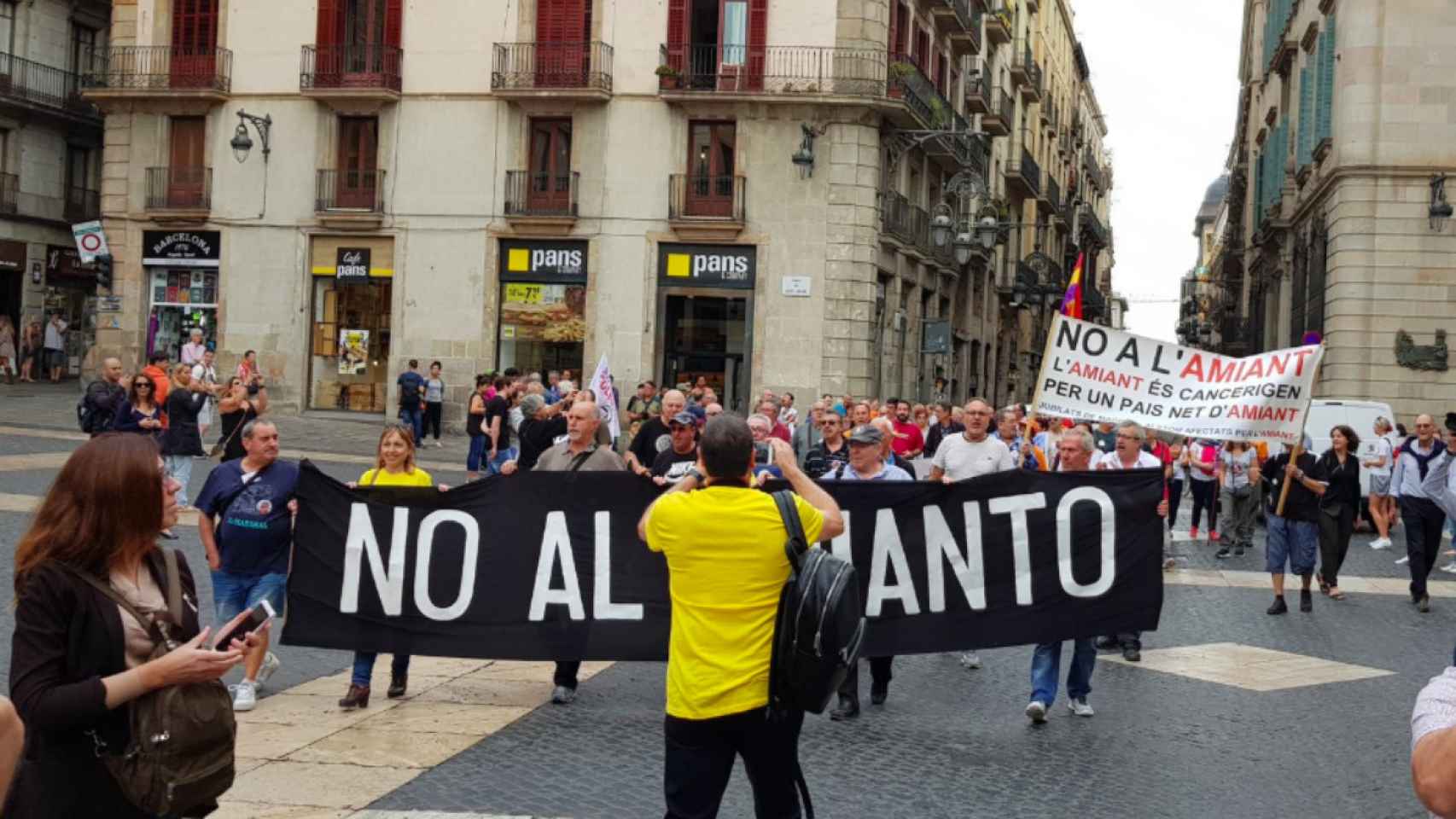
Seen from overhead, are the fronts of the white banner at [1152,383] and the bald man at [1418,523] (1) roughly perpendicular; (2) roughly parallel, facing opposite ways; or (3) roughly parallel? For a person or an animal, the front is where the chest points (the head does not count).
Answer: roughly parallel

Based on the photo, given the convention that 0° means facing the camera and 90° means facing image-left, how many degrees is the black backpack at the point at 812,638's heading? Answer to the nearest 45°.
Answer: approximately 315°

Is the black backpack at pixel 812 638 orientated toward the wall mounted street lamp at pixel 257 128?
no

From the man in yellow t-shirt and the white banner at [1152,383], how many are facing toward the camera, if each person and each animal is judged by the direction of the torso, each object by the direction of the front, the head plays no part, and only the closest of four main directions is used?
1

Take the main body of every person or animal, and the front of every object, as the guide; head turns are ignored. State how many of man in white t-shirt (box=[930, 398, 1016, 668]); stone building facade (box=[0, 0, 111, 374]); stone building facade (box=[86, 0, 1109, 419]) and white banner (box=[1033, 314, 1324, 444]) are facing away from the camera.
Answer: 0

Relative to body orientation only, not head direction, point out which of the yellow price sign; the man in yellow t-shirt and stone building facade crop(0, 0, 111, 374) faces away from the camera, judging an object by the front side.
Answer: the man in yellow t-shirt

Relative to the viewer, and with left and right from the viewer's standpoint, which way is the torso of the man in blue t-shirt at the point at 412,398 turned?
facing away from the viewer

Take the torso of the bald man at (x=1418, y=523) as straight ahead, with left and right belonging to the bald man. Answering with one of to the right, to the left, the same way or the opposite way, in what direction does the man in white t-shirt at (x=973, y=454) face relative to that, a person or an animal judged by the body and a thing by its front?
the same way

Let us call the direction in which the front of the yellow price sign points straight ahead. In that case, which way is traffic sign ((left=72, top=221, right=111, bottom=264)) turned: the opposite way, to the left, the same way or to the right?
the same way

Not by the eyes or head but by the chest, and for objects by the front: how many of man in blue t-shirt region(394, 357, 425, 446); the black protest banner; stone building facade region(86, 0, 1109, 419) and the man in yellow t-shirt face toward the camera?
2

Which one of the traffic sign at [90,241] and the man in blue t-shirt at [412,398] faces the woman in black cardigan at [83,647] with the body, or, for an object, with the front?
the traffic sign

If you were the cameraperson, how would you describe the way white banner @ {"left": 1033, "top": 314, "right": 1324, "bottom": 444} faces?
facing the viewer

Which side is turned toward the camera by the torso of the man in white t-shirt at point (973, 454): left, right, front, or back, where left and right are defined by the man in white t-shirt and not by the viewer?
front

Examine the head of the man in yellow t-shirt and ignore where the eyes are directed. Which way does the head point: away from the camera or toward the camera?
away from the camera

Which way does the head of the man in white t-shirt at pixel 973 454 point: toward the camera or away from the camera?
toward the camera

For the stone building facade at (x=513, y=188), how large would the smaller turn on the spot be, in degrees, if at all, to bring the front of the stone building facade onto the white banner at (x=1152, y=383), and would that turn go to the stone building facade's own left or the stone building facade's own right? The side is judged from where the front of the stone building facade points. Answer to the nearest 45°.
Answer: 0° — it already faces it

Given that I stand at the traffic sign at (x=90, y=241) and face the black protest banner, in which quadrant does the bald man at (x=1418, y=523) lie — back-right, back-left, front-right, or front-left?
front-left

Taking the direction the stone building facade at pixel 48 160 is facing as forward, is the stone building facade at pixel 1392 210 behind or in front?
in front

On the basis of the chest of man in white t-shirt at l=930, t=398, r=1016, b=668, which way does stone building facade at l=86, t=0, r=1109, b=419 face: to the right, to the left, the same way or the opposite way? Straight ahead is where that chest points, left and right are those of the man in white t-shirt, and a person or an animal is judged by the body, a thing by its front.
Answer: the same way
